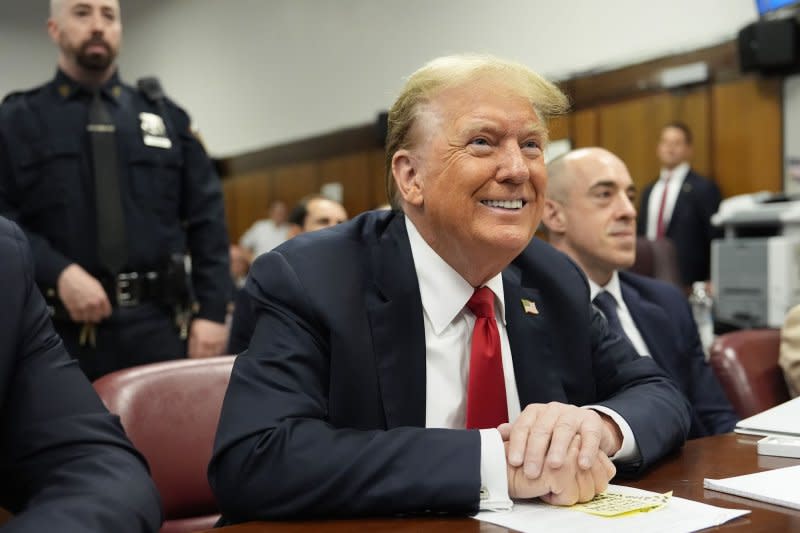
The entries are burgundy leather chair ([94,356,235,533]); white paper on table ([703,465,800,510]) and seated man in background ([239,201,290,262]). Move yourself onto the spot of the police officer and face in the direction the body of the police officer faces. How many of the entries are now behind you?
1

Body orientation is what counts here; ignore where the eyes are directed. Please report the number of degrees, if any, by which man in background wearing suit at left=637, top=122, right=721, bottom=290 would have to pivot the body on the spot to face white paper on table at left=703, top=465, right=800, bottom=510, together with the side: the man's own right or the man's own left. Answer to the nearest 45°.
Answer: approximately 45° to the man's own left

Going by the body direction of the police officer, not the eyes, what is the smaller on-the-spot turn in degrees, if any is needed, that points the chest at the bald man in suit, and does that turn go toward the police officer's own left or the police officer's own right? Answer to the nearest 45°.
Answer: approximately 90° to the police officer's own left

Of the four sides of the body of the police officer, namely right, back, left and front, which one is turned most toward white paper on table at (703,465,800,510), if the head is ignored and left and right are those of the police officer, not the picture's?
front

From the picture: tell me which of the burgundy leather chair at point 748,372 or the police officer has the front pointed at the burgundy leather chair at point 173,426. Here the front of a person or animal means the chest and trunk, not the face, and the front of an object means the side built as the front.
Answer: the police officer

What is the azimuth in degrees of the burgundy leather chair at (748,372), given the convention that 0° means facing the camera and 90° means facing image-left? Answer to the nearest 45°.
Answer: approximately 315°

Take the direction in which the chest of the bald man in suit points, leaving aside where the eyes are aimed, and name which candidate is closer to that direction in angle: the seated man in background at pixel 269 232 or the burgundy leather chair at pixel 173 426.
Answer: the burgundy leather chair

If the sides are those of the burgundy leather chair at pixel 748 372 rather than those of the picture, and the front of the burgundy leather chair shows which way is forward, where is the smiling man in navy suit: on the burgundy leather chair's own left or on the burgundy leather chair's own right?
on the burgundy leather chair's own right

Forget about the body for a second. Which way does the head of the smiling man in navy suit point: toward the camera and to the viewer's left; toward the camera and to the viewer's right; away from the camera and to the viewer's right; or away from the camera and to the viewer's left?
toward the camera and to the viewer's right

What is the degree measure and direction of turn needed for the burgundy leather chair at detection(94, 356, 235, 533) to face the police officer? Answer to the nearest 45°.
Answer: approximately 135° to its left

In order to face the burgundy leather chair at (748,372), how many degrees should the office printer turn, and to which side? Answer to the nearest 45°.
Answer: approximately 45° to its left

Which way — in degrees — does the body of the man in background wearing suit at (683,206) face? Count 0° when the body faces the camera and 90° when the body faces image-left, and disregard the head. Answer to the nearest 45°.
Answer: approximately 45°
